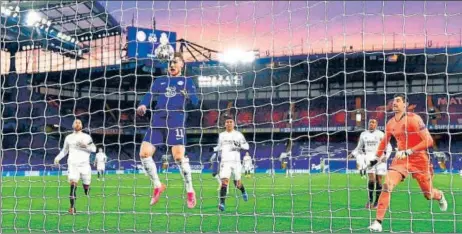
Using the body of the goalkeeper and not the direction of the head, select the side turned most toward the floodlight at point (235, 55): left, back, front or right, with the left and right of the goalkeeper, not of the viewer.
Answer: right

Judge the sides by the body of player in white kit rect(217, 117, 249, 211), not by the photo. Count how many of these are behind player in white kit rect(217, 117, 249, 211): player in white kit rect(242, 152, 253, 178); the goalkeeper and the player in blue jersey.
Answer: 1

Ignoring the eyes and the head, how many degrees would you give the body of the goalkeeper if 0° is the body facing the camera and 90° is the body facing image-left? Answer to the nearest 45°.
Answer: approximately 45°

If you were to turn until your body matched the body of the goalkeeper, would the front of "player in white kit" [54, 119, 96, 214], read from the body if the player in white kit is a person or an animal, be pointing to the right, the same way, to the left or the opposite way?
to the left

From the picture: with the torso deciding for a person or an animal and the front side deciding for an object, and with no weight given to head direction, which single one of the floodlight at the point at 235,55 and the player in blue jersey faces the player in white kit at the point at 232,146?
the floodlight

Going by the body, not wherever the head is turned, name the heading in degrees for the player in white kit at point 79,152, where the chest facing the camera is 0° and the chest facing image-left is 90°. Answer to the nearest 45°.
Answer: approximately 0°

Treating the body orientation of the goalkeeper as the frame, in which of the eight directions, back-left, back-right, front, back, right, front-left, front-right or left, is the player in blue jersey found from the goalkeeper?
front-right
